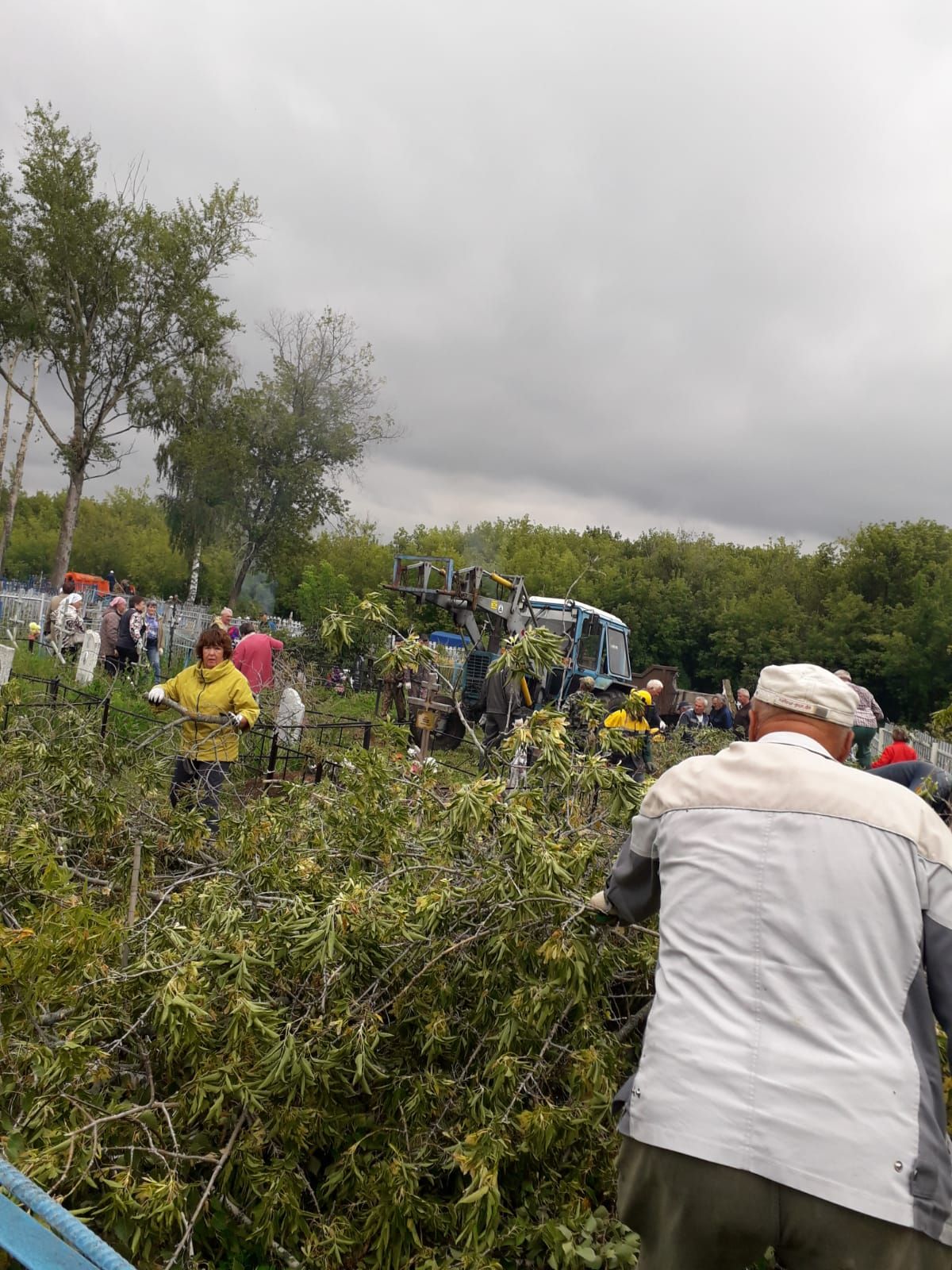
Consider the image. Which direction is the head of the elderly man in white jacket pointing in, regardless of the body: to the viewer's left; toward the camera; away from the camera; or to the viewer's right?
away from the camera

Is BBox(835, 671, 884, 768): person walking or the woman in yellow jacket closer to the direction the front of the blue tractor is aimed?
the woman in yellow jacket

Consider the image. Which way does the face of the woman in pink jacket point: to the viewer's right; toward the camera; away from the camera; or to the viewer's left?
away from the camera

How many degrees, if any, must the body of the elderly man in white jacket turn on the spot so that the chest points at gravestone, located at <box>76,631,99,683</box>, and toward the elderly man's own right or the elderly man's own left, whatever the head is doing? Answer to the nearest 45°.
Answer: approximately 45° to the elderly man's own left

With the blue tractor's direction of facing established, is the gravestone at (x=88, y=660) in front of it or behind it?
in front

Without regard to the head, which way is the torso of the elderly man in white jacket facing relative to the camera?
away from the camera

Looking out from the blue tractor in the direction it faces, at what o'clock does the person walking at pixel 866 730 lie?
The person walking is roughly at 8 o'clock from the blue tractor.

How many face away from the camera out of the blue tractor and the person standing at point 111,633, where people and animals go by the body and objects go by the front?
0

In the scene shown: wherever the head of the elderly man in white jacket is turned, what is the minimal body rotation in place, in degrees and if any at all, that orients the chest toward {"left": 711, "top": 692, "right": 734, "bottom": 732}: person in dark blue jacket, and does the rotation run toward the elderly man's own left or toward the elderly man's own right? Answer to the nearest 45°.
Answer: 0° — they already face them

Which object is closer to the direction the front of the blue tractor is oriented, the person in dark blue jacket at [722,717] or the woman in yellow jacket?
the woman in yellow jacket
